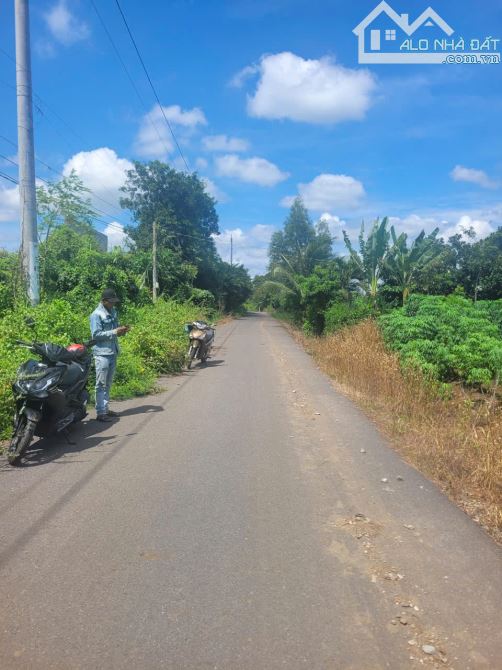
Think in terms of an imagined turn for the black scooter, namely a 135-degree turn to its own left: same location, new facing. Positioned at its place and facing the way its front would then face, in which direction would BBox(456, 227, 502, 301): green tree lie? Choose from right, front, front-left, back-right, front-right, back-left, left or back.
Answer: front-left

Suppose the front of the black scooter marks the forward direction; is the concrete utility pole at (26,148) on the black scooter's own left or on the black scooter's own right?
on the black scooter's own right

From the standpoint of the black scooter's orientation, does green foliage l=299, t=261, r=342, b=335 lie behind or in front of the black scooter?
behind

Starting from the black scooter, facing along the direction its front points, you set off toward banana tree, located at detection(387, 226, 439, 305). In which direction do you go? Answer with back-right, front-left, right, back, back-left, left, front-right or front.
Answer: back

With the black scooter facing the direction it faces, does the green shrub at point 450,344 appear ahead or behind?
behind

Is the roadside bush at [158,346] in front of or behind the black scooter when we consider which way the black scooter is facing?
behind

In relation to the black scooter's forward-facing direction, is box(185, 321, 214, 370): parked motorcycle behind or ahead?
behind

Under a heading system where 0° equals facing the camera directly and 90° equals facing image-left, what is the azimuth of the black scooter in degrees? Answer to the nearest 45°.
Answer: approximately 45°

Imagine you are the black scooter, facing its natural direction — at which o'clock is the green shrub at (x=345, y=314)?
The green shrub is roughly at 6 o'clock from the black scooter.

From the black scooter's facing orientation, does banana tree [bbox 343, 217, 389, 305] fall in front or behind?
behind

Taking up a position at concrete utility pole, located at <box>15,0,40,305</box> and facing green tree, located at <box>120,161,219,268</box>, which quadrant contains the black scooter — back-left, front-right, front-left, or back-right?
back-right

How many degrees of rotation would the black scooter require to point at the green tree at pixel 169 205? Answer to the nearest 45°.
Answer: approximately 135° to its right
